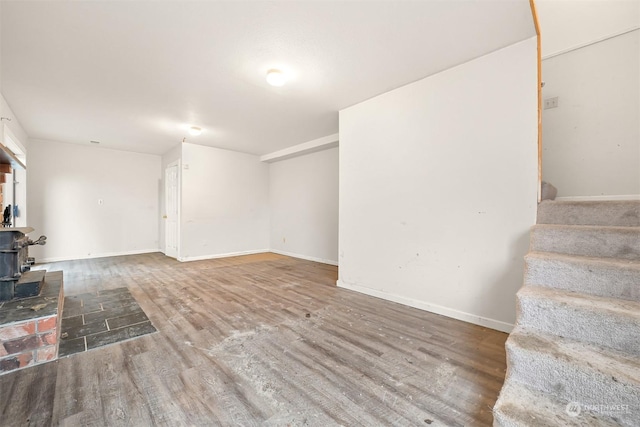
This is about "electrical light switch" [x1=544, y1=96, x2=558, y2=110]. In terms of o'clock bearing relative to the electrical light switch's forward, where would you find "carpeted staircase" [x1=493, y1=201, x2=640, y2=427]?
The carpeted staircase is roughly at 12 o'clock from the electrical light switch.

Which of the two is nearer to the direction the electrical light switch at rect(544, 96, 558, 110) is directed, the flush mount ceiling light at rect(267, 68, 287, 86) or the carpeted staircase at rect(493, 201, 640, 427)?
the carpeted staircase

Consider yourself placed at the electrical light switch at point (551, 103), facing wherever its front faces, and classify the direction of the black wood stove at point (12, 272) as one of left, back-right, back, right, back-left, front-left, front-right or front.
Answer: front-right

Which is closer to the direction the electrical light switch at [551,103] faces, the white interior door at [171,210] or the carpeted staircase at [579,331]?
the carpeted staircase

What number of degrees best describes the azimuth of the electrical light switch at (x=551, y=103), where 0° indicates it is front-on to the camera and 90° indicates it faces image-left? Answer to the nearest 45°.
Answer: approximately 0°

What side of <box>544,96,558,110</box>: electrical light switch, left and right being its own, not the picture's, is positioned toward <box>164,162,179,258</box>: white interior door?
right

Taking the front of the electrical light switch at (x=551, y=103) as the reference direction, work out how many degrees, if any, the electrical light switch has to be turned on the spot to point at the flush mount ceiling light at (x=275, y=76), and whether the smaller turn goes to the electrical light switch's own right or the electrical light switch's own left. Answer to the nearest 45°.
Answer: approximately 45° to the electrical light switch's own right

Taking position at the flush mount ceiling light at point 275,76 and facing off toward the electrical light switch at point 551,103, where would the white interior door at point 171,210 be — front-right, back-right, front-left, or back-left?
back-left
